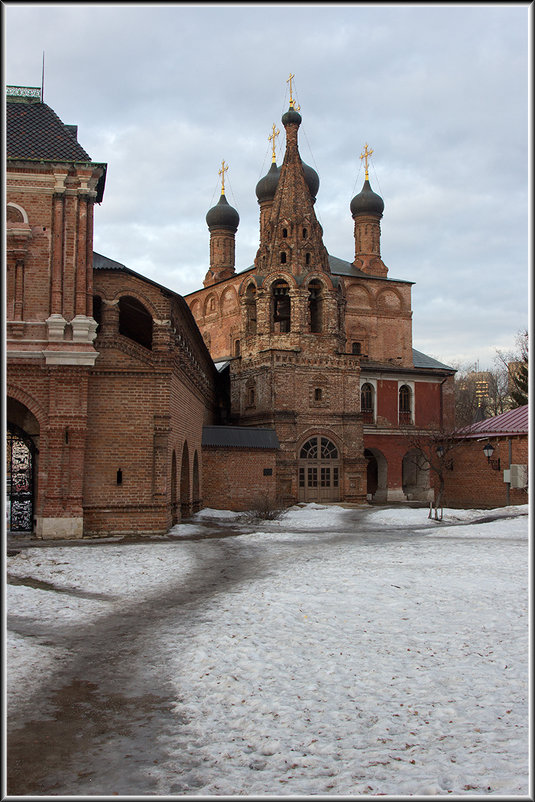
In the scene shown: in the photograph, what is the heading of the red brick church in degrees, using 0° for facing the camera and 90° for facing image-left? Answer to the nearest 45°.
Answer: approximately 0°

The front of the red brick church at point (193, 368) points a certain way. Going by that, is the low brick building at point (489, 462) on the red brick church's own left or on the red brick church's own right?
on the red brick church's own left
